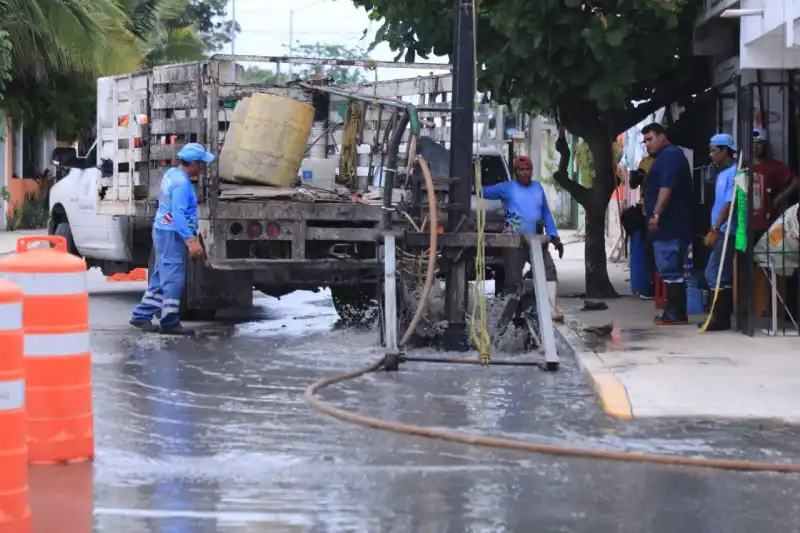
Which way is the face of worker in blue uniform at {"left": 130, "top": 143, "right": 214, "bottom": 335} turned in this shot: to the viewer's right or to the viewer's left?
to the viewer's right

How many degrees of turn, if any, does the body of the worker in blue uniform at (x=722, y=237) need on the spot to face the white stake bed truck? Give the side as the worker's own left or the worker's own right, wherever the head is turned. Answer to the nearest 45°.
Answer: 0° — they already face it

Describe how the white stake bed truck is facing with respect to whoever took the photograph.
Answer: facing away from the viewer and to the left of the viewer

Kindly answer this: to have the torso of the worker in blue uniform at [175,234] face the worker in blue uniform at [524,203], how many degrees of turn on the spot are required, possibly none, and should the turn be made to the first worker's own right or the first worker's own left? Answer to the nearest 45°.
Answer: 0° — they already face them

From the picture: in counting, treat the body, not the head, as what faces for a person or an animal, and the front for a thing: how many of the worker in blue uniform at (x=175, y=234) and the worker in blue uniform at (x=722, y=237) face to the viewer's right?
1

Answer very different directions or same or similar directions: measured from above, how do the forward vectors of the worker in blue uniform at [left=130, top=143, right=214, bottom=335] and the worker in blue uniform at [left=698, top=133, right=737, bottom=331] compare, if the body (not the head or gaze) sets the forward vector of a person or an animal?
very different directions

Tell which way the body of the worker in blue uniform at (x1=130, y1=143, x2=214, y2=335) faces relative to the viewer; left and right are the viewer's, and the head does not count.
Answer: facing to the right of the viewer

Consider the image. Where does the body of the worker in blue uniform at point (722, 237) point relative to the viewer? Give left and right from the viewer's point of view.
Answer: facing to the left of the viewer

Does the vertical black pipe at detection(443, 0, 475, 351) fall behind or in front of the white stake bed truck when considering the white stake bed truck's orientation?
behind

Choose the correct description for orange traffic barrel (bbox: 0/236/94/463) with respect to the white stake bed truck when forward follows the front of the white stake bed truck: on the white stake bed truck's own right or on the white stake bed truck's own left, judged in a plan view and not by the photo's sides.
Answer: on the white stake bed truck's own left

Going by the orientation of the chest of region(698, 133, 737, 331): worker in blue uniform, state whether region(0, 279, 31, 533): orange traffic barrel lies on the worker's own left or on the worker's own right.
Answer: on the worker's own left

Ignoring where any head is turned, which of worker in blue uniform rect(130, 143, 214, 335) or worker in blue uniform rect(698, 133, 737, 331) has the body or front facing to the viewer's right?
worker in blue uniform rect(130, 143, 214, 335)

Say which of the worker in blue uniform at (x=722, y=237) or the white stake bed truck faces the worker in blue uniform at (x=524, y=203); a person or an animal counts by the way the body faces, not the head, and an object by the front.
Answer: the worker in blue uniform at (x=722, y=237)
